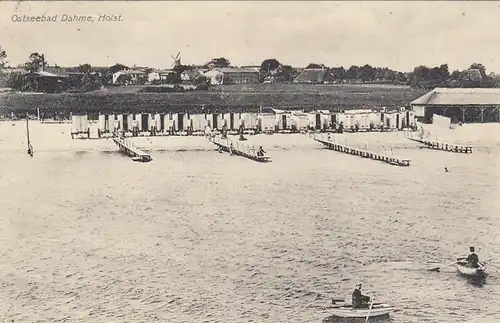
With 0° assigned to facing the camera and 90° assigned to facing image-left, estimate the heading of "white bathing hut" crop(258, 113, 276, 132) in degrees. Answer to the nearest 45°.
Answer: approximately 0°

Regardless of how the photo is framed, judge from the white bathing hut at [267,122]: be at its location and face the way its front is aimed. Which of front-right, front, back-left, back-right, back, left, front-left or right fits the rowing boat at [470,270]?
front-left

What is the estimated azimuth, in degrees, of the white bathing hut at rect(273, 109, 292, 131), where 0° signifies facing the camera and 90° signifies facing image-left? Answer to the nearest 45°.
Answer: approximately 0°

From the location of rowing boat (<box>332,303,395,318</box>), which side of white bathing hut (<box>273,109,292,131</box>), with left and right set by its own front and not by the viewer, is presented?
front
